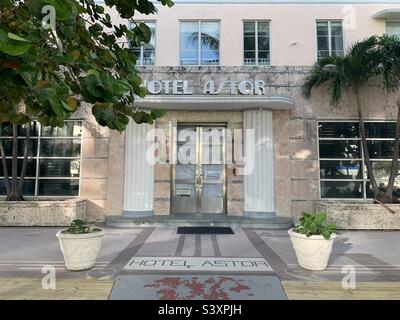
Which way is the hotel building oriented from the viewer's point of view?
toward the camera

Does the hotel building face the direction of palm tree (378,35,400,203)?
no

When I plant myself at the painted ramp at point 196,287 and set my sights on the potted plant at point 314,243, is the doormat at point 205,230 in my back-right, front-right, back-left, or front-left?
front-left

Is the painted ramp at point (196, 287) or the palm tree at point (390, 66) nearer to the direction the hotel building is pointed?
the painted ramp

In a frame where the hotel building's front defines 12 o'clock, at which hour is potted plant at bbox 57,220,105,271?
The potted plant is roughly at 1 o'clock from the hotel building.

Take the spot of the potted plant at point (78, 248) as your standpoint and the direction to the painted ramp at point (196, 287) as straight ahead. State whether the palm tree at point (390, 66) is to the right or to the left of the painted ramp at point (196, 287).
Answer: left

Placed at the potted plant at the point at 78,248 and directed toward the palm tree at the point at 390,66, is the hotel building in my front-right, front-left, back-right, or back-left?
front-left

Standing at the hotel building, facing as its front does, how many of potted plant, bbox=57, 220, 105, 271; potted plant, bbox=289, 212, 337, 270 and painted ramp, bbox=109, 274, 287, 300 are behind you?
0

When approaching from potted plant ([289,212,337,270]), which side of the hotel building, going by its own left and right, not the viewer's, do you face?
front

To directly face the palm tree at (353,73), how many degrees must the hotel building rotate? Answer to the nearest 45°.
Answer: approximately 90° to its left

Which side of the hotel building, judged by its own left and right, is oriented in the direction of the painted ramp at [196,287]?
front
